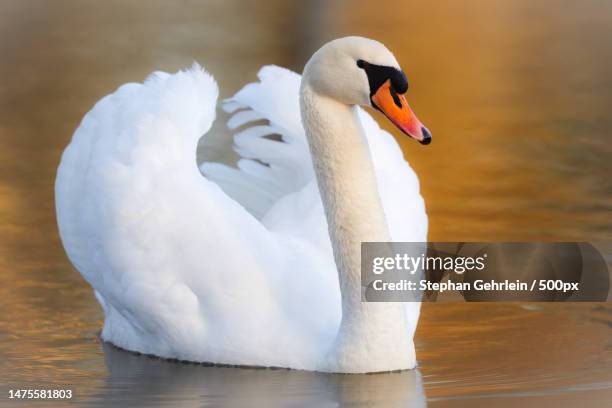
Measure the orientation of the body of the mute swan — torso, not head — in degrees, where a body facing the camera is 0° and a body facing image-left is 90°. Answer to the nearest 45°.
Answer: approximately 315°
